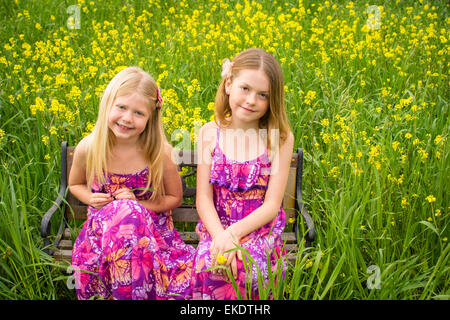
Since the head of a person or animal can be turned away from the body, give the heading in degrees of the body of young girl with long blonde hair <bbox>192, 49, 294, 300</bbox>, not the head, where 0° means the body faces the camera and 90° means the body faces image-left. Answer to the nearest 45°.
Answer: approximately 0°

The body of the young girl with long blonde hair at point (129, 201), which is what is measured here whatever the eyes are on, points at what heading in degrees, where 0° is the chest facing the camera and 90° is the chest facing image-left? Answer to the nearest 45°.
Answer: approximately 0°
